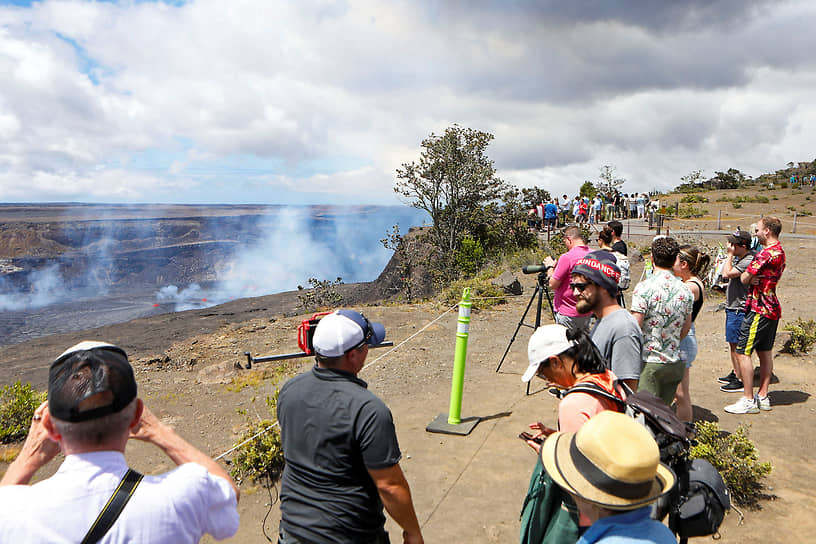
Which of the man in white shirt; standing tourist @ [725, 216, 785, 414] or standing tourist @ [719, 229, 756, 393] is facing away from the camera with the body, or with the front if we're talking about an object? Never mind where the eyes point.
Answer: the man in white shirt

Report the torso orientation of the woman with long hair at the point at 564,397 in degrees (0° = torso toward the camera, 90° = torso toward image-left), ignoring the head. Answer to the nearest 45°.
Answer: approximately 90°

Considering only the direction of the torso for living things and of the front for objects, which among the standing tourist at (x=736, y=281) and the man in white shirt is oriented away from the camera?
the man in white shirt

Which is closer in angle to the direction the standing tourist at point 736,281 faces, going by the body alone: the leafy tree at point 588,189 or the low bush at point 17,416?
the low bush

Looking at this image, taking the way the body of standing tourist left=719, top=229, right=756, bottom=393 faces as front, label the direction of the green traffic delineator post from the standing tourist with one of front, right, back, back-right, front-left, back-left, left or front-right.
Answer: front-left

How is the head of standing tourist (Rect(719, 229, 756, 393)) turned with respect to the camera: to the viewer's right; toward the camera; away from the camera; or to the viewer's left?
to the viewer's left

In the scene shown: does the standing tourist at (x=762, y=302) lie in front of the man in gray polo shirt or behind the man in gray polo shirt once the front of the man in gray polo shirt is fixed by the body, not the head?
in front

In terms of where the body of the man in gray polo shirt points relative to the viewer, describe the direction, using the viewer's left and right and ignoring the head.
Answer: facing away from the viewer and to the right of the viewer

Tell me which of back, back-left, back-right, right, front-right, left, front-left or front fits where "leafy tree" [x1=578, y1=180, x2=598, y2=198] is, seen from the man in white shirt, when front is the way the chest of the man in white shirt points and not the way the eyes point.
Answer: front-right

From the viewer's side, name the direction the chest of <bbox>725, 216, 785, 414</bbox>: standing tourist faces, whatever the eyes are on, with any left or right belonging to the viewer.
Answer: facing to the left of the viewer

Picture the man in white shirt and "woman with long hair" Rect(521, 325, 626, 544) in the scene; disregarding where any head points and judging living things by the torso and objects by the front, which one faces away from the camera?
the man in white shirt

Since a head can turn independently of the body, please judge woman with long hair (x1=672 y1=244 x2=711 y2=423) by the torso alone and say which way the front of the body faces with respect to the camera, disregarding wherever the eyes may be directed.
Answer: to the viewer's left

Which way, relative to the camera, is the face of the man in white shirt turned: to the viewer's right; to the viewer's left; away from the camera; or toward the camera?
away from the camera

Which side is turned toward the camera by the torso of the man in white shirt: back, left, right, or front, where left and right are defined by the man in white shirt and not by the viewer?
back

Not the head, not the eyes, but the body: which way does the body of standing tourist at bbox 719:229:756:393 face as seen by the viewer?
to the viewer's left

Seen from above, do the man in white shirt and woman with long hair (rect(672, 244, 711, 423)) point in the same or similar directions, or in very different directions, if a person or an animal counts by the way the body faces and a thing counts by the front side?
same or similar directions

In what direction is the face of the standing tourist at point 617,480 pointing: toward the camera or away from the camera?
away from the camera

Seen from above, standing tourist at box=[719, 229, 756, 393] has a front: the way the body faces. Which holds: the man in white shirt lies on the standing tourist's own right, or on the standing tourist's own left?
on the standing tourist's own left
